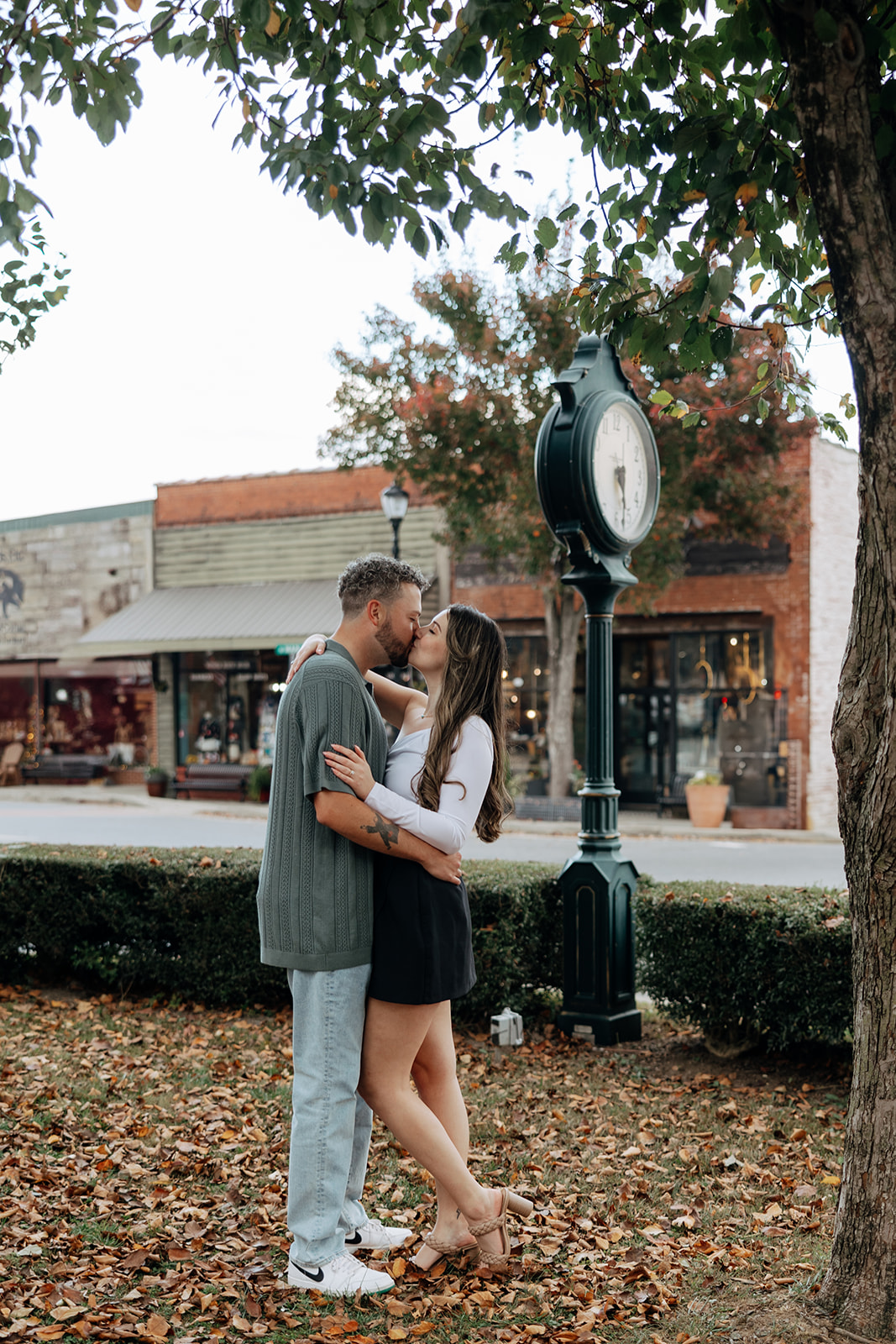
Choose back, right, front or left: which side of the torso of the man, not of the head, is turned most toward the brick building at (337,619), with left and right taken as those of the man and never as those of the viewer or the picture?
left

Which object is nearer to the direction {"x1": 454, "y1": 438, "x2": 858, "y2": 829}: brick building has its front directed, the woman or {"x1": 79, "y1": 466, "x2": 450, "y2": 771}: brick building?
the woman

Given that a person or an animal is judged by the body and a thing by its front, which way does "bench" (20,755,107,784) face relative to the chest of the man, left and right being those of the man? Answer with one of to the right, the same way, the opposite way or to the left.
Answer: to the right

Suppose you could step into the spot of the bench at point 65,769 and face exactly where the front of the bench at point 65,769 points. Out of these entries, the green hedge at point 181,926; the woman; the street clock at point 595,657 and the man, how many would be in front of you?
4

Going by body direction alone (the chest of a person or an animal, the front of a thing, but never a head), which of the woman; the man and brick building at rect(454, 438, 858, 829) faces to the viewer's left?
the woman

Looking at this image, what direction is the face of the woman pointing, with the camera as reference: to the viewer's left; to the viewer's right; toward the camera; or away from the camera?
to the viewer's left

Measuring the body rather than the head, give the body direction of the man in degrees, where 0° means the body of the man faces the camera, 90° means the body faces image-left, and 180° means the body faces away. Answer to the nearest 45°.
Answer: approximately 270°

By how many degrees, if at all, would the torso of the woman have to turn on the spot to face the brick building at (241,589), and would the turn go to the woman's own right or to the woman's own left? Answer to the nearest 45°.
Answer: approximately 90° to the woman's own right

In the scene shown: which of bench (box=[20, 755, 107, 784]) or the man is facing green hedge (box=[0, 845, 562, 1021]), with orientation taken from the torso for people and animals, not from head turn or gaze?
the bench

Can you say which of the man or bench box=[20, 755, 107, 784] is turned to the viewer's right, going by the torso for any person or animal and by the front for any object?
the man

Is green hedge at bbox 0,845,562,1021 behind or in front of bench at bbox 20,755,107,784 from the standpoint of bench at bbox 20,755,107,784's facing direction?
in front

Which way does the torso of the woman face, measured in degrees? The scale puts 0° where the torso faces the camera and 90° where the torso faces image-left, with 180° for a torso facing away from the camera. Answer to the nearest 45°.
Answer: approximately 90°

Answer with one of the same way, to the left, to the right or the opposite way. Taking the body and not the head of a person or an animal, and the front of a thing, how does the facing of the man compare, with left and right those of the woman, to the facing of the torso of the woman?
the opposite way
